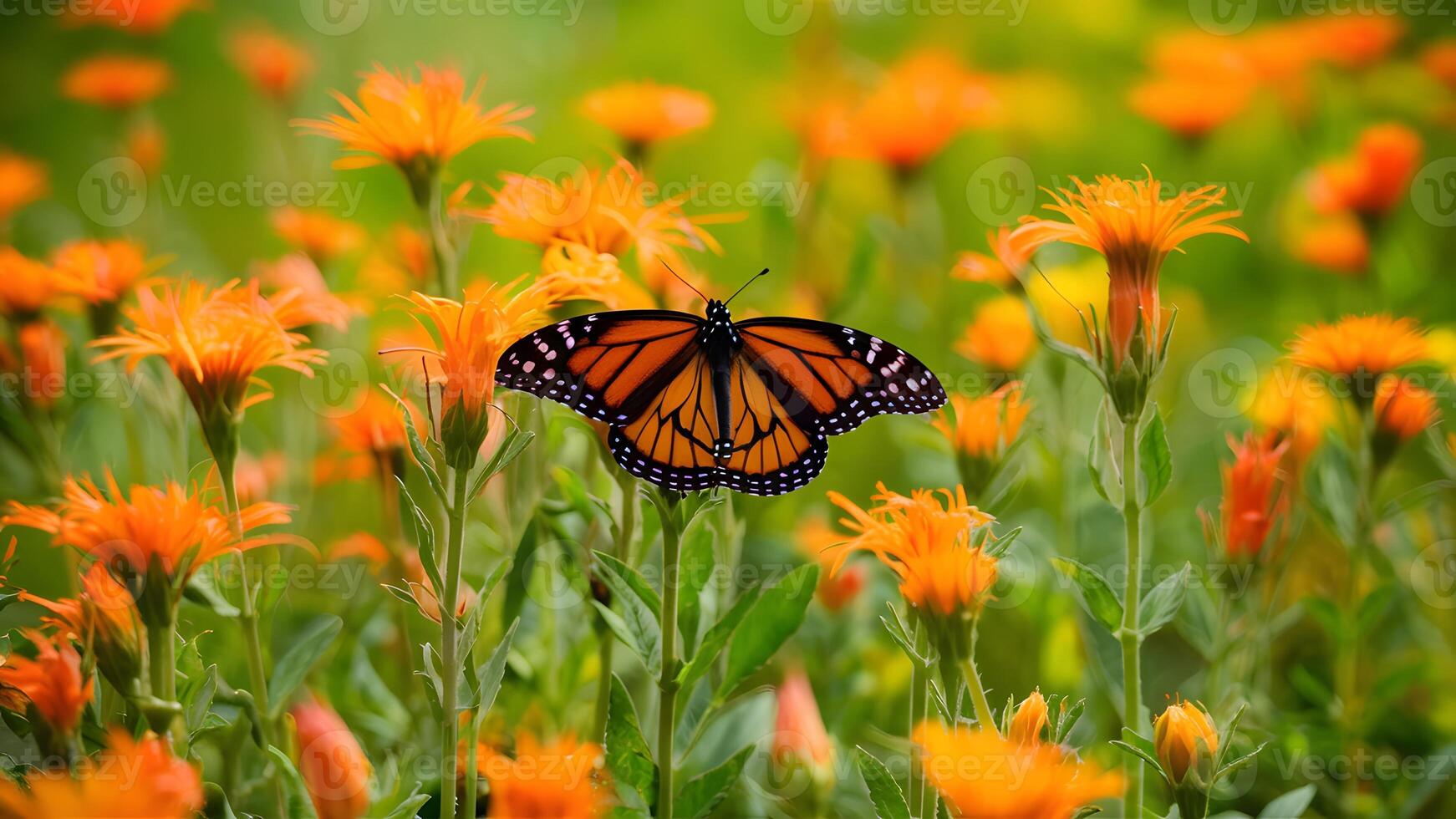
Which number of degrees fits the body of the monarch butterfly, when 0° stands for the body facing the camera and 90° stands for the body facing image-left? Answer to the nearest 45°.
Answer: approximately 180°

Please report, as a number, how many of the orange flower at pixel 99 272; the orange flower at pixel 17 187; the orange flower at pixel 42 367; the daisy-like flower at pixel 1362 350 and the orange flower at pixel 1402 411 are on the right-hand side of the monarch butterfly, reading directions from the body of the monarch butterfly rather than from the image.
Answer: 2

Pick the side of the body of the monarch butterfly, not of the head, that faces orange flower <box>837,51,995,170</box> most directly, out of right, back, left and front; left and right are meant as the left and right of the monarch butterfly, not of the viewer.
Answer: front

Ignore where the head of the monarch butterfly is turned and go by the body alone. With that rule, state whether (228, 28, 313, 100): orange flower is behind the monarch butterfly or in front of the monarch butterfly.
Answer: in front

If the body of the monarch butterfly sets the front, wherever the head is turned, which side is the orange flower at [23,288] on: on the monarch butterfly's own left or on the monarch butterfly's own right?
on the monarch butterfly's own left

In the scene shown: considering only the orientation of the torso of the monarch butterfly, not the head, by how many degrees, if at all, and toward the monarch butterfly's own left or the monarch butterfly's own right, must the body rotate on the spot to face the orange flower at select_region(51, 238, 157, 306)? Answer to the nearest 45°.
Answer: approximately 90° to the monarch butterfly's own left

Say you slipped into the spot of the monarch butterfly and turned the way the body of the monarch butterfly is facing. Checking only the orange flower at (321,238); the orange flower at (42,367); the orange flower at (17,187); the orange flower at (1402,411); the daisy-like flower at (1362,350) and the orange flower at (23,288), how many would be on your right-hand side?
2

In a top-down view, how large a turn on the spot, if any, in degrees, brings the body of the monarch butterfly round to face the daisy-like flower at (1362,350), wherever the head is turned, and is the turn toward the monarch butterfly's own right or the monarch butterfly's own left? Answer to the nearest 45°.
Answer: approximately 90° to the monarch butterfly's own right
